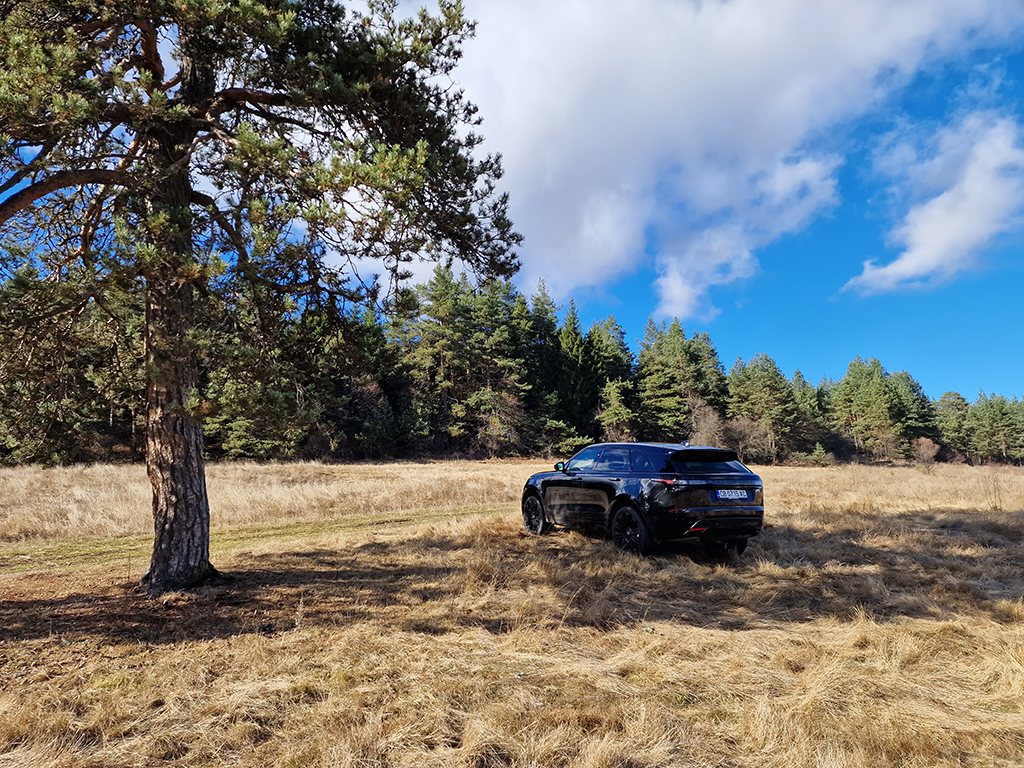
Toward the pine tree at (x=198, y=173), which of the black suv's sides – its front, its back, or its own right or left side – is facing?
left

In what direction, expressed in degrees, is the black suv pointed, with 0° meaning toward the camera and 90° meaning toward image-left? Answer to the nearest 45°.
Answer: approximately 135°
